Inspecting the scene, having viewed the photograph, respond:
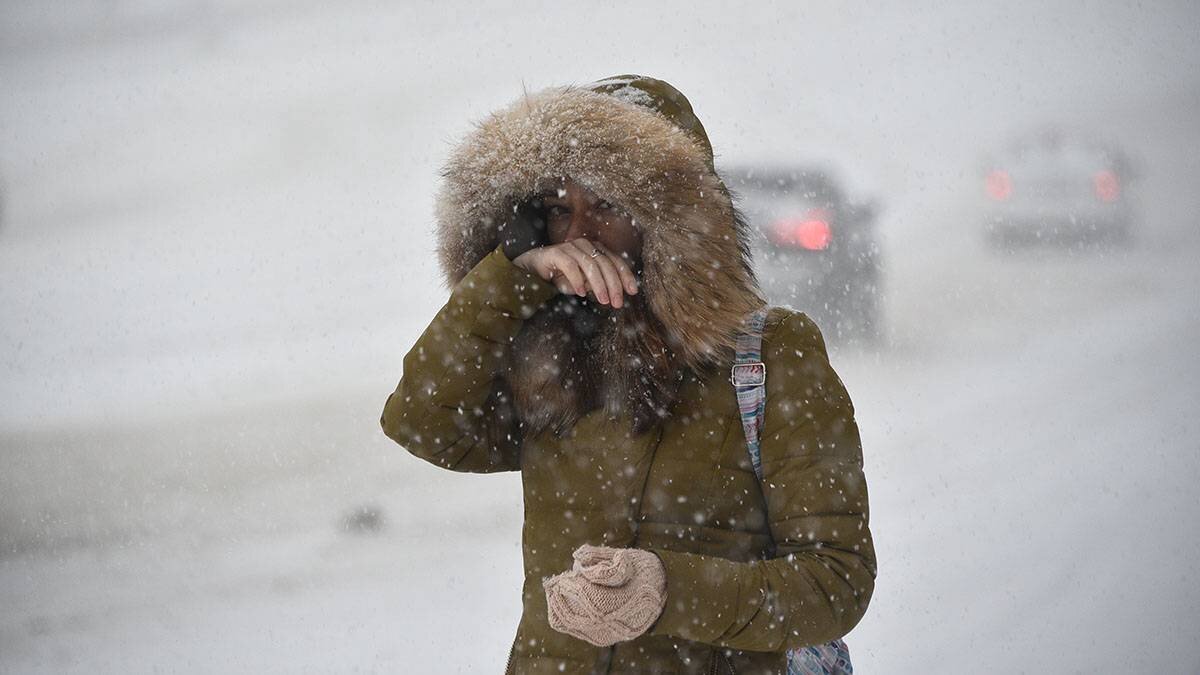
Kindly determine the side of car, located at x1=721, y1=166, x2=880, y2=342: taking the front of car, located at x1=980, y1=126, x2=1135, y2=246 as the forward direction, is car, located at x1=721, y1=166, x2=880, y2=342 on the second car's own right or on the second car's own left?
on the second car's own left

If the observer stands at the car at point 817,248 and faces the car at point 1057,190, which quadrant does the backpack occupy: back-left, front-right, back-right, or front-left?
back-right

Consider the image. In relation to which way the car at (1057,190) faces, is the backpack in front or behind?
behind

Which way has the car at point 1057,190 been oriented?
away from the camera

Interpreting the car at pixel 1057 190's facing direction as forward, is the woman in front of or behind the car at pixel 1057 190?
behind

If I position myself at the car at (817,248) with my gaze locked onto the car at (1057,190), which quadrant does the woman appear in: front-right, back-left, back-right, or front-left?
back-right
